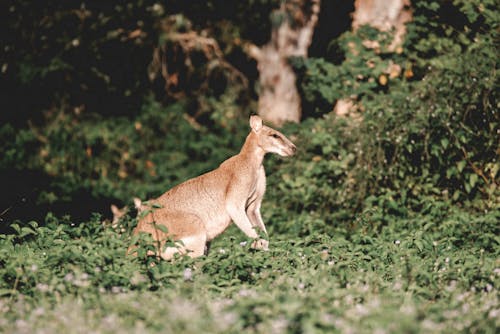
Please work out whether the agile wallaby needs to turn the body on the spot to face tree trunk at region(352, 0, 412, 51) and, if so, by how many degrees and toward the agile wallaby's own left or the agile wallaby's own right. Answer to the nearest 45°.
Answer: approximately 45° to the agile wallaby's own left

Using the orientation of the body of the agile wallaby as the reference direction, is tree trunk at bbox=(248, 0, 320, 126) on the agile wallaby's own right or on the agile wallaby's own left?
on the agile wallaby's own left

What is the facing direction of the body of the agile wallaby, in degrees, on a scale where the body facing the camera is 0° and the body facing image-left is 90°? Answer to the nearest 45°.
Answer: approximately 270°
